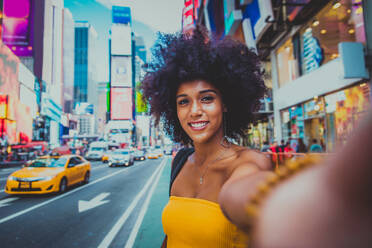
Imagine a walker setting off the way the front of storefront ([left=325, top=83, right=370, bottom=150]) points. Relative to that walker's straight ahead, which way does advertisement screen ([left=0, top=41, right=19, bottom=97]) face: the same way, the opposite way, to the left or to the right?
the opposite way

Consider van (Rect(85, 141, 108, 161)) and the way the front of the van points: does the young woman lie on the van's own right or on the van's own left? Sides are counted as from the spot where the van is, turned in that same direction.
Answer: on the van's own left

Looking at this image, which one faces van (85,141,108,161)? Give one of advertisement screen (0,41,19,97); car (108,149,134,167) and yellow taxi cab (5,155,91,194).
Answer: the advertisement screen

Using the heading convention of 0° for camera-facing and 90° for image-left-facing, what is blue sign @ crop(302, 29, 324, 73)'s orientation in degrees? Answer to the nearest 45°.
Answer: approximately 45°

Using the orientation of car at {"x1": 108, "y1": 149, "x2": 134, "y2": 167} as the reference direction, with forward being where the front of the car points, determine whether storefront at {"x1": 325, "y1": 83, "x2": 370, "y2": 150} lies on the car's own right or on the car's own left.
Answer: on the car's own left

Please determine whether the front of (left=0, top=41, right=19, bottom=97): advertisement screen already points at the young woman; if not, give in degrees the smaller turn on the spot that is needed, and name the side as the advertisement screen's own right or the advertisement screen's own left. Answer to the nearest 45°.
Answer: approximately 45° to the advertisement screen's own right

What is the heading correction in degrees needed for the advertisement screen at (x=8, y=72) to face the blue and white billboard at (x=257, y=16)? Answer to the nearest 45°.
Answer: approximately 45° to its right

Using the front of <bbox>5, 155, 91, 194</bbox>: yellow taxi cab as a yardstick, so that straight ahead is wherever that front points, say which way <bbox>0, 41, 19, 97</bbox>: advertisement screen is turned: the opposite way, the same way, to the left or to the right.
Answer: to the left
